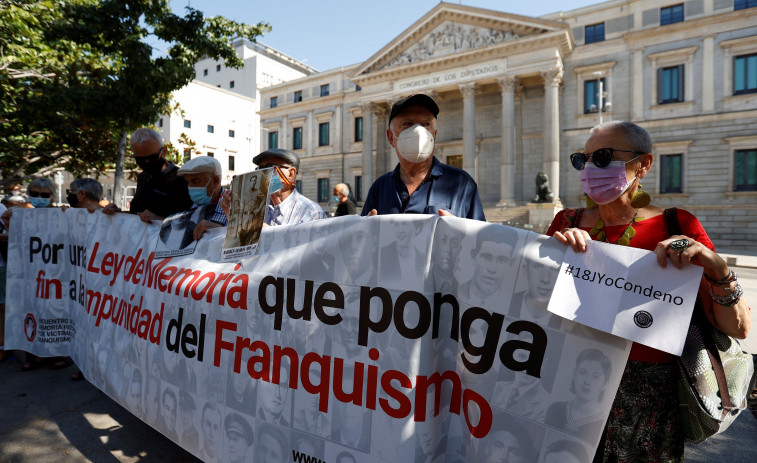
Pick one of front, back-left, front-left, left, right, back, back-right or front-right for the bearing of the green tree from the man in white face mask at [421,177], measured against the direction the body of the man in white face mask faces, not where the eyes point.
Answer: back-right

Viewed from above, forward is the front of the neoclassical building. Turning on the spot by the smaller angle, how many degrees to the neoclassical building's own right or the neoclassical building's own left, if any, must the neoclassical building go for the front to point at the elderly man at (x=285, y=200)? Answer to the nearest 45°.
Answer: approximately 45° to the neoclassical building's own left

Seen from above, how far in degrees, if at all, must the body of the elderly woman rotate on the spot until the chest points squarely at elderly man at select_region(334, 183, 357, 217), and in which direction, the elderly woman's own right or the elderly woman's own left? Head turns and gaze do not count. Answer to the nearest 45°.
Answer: approximately 90° to the elderly woman's own right

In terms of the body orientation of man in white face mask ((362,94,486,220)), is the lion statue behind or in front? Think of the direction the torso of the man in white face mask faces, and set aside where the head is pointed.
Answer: behind

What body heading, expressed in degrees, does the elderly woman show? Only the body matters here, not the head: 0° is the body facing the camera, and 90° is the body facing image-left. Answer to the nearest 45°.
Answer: approximately 45°

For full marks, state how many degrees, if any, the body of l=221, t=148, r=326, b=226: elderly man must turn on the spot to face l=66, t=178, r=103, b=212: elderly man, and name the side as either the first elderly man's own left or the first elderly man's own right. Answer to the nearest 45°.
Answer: approximately 90° to the first elderly man's own right

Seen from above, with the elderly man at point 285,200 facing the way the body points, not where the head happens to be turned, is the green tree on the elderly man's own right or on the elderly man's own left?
on the elderly man's own right
